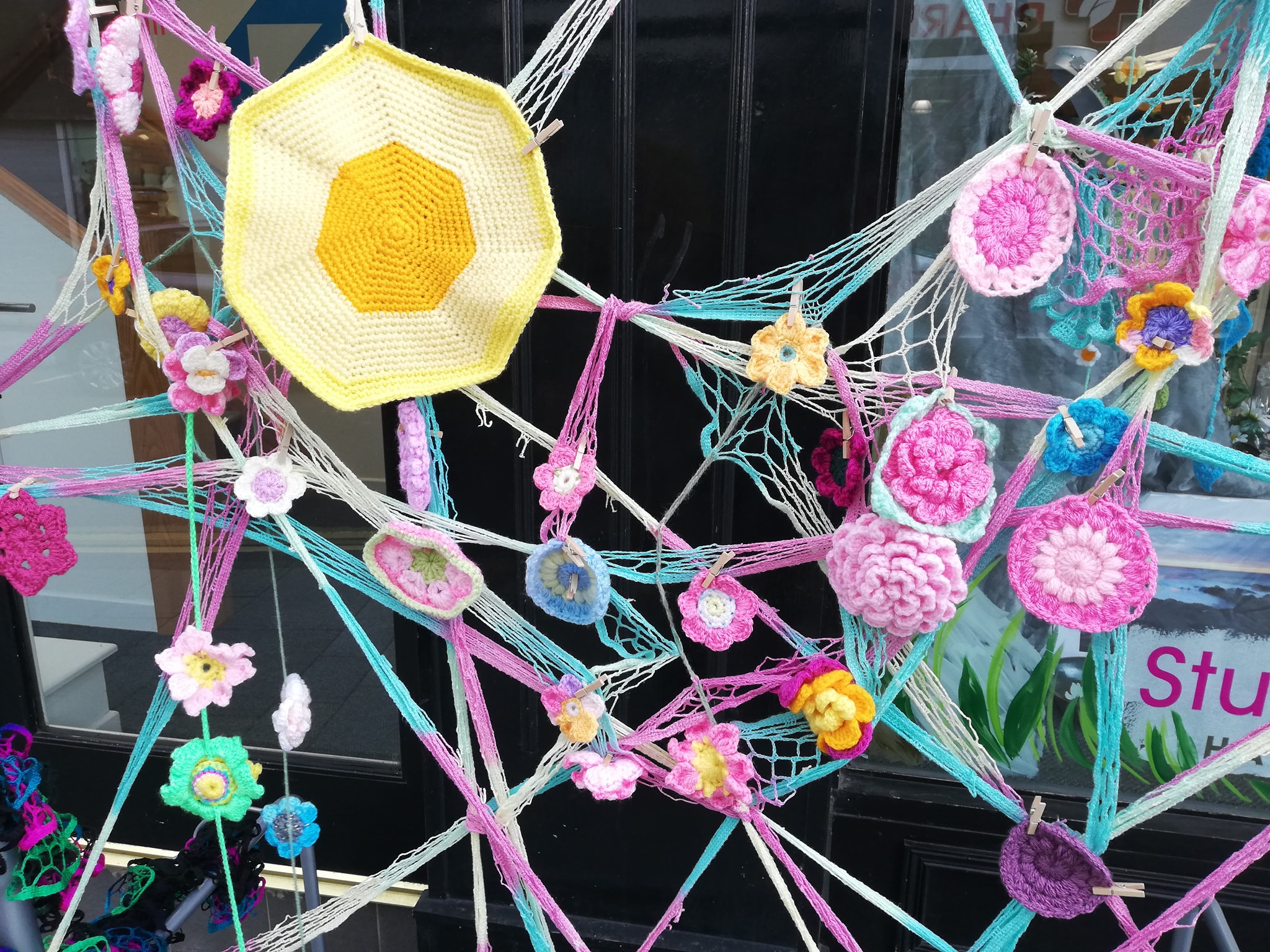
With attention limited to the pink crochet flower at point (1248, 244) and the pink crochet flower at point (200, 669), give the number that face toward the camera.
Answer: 2

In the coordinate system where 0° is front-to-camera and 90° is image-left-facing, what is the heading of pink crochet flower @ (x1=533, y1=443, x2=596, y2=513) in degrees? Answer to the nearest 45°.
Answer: approximately 0°
